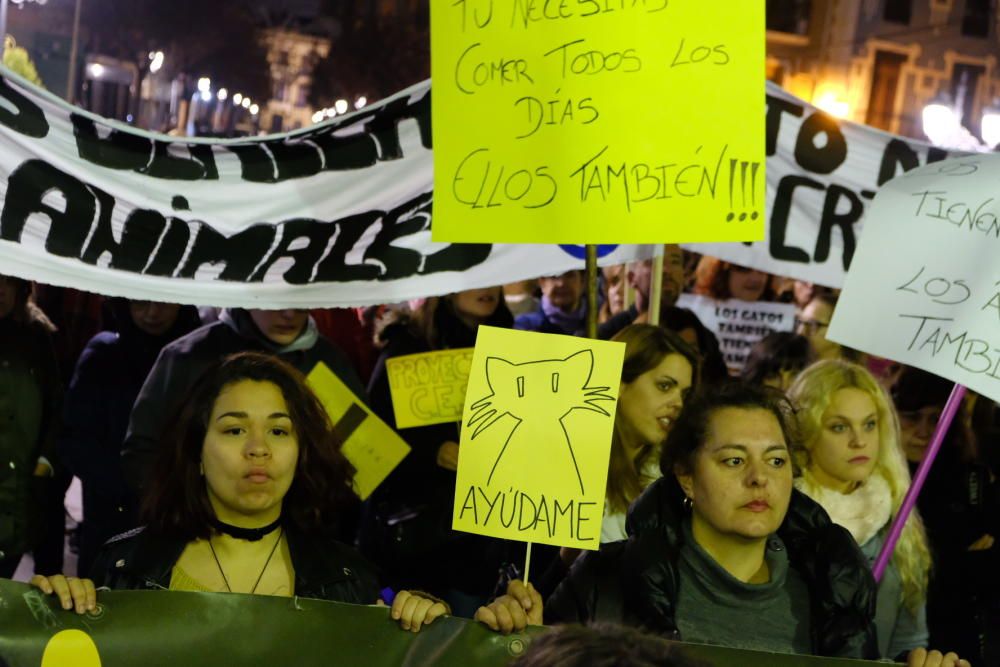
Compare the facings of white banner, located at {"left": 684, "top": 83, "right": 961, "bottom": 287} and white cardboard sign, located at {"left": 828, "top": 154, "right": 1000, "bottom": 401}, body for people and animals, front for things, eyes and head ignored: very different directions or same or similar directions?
same or similar directions

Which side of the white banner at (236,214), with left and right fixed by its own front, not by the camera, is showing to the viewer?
front

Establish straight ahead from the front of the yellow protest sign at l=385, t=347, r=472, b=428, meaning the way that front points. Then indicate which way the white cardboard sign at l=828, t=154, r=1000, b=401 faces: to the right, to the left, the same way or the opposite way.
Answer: the same way

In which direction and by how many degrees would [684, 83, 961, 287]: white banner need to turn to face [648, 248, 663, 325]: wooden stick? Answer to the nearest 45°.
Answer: approximately 90° to its right

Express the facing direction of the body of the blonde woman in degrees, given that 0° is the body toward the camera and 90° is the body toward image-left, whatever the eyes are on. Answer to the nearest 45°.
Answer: approximately 315°

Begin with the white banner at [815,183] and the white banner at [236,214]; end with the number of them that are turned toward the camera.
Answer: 2

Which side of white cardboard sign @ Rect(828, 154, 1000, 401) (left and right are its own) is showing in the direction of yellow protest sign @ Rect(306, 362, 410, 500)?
right

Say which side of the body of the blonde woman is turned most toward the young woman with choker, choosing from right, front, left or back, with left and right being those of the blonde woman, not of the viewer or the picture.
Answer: right

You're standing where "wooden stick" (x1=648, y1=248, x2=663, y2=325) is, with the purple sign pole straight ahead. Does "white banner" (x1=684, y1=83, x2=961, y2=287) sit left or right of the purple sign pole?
left

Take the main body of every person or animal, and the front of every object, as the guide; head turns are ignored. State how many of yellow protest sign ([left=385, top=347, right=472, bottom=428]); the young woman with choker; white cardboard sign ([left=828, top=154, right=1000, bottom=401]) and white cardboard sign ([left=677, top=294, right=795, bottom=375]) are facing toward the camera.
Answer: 4

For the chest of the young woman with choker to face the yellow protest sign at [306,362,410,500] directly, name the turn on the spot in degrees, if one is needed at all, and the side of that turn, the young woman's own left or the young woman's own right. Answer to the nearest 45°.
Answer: approximately 180°

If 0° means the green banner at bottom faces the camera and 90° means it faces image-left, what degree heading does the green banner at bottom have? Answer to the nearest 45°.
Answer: approximately 0°

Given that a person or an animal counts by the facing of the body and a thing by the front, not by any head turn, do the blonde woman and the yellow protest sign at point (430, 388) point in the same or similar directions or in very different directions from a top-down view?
same or similar directions

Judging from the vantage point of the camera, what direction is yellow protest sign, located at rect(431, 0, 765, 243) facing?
facing the viewer

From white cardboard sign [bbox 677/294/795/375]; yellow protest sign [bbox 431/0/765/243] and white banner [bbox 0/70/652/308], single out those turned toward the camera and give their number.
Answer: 3

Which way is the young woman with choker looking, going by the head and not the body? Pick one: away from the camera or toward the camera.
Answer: toward the camera
